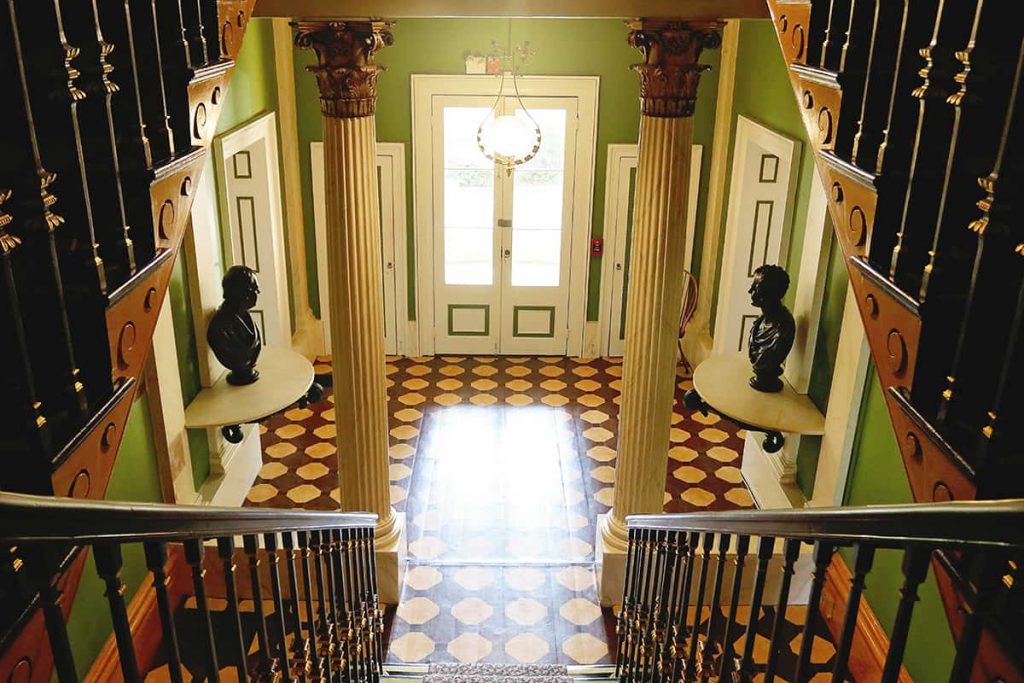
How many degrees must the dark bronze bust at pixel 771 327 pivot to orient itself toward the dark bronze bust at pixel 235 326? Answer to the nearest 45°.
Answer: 0° — it already faces it

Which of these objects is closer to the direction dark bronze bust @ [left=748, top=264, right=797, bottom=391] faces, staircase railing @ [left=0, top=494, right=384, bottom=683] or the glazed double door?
the glazed double door

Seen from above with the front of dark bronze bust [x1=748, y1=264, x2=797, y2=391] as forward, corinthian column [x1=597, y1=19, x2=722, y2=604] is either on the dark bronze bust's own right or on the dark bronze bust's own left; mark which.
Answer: on the dark bronze bust's own left

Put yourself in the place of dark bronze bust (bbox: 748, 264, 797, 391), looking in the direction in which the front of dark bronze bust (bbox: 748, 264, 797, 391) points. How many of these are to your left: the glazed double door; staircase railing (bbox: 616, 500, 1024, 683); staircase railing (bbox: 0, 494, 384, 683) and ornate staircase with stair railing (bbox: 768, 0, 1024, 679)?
3

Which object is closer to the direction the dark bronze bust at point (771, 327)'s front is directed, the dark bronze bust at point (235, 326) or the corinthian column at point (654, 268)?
the dark bronze bust

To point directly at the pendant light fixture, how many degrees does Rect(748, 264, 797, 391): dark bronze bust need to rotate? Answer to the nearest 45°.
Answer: approximately 45° to its right

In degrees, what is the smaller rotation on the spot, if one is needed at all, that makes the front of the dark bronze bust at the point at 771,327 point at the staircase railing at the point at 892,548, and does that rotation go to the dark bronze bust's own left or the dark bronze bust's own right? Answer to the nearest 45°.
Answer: approximately 90° to the dark bronze bust's own left

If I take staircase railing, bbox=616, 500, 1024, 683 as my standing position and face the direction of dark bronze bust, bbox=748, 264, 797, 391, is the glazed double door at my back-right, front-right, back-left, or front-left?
front-left

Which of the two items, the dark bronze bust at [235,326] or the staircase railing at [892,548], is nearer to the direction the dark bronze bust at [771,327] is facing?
the dark bronze bust

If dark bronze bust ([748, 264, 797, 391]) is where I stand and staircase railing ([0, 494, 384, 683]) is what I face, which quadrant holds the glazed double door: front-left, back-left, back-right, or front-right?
back-right

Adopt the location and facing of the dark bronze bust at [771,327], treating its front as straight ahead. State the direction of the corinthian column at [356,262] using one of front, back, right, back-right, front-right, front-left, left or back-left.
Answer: front-left

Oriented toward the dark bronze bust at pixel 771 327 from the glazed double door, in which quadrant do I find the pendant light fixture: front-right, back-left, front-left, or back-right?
front-right

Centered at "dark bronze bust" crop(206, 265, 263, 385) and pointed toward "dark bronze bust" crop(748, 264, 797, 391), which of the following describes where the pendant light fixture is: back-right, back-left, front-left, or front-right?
front-left

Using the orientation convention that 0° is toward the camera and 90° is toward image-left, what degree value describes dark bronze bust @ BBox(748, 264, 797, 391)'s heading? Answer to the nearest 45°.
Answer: approximately 90°

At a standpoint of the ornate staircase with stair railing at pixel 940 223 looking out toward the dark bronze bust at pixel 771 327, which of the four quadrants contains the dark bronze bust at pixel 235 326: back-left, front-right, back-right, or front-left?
front-left

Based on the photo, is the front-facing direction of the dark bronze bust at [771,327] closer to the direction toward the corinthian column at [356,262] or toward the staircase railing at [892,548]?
the corinthian column

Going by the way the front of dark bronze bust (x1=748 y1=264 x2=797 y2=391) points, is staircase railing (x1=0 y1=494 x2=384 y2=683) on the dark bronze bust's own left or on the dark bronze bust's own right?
on the dark bronze bust's own left

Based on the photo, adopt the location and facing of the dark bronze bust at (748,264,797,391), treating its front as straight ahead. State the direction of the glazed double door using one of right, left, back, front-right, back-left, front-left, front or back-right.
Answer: front-right
